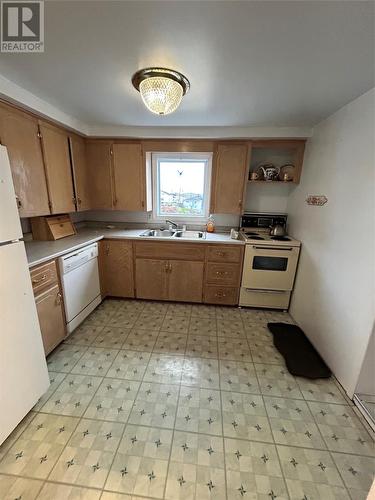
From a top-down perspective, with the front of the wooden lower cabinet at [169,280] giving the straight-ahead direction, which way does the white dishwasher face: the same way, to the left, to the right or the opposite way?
to the left

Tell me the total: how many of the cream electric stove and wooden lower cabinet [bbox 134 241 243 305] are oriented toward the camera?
2

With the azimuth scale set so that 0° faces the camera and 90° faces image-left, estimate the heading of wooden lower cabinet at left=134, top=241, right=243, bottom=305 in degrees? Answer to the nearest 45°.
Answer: approximately 0°

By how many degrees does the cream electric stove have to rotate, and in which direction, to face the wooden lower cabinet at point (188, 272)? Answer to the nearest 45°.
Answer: approximately 90° to its right

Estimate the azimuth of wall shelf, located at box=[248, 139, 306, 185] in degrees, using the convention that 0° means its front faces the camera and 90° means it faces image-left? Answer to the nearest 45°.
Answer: approximately 0°

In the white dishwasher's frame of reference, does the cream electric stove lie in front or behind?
in front

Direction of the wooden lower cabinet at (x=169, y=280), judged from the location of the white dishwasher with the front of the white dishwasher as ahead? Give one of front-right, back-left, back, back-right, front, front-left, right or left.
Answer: front-left

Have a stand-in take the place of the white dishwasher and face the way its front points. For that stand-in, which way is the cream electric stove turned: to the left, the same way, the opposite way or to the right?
to the right

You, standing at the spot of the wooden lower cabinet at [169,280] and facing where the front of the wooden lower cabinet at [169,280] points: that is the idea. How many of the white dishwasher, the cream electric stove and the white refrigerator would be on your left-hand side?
1

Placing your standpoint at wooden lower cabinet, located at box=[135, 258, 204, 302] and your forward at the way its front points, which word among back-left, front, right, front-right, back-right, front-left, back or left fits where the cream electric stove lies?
left

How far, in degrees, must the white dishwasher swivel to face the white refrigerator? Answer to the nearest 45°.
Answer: approximately 45° to its right
